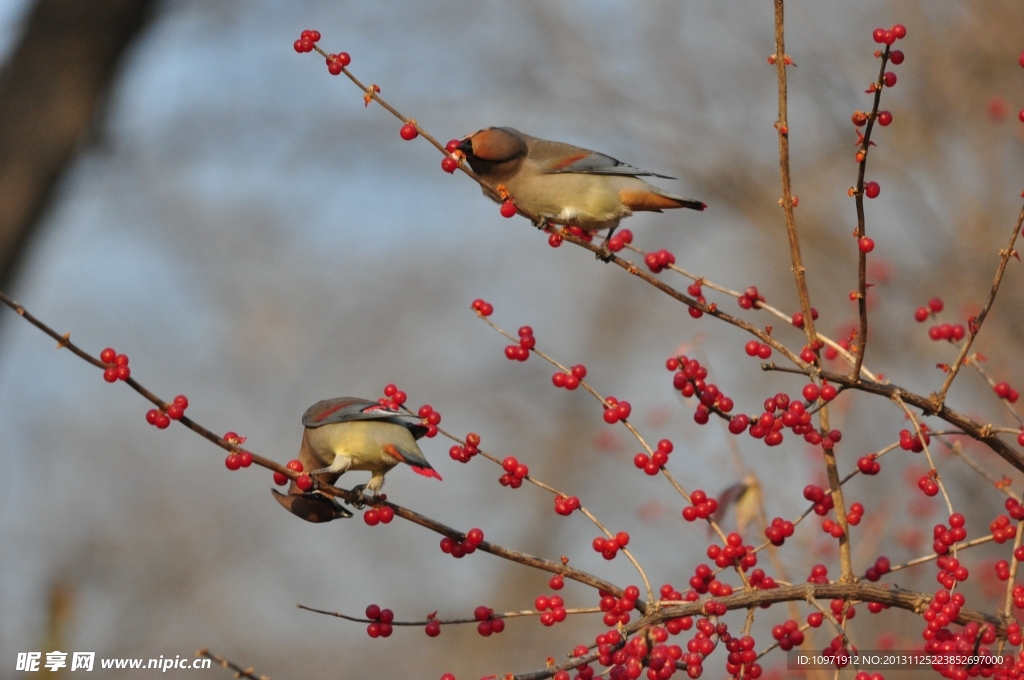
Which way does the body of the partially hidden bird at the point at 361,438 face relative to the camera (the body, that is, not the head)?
to the viewer's left

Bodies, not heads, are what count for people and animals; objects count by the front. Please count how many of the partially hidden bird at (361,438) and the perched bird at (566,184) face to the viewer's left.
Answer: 2

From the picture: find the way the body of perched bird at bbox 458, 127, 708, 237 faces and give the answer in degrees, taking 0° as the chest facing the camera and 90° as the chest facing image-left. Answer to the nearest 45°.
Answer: approximately 90°
